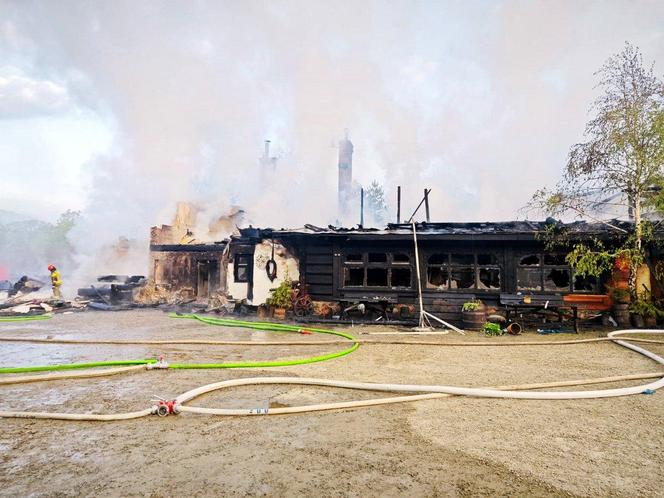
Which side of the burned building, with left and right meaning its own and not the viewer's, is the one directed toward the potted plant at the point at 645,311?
left

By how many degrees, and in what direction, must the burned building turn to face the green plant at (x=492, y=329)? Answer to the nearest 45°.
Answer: approximately 45° to its left

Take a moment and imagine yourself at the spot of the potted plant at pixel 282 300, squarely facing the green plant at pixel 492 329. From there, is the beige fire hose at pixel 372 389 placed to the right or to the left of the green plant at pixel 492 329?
right

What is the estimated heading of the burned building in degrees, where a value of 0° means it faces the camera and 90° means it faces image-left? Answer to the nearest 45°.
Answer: approximately 0°

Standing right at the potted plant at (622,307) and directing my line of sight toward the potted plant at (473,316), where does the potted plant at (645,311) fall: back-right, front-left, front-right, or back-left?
back-left

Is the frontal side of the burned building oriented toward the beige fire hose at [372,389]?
yes

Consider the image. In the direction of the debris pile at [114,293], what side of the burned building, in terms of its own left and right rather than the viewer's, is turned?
right

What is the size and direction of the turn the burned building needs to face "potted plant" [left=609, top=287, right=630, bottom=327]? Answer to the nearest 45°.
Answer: approximately 90° to its left
